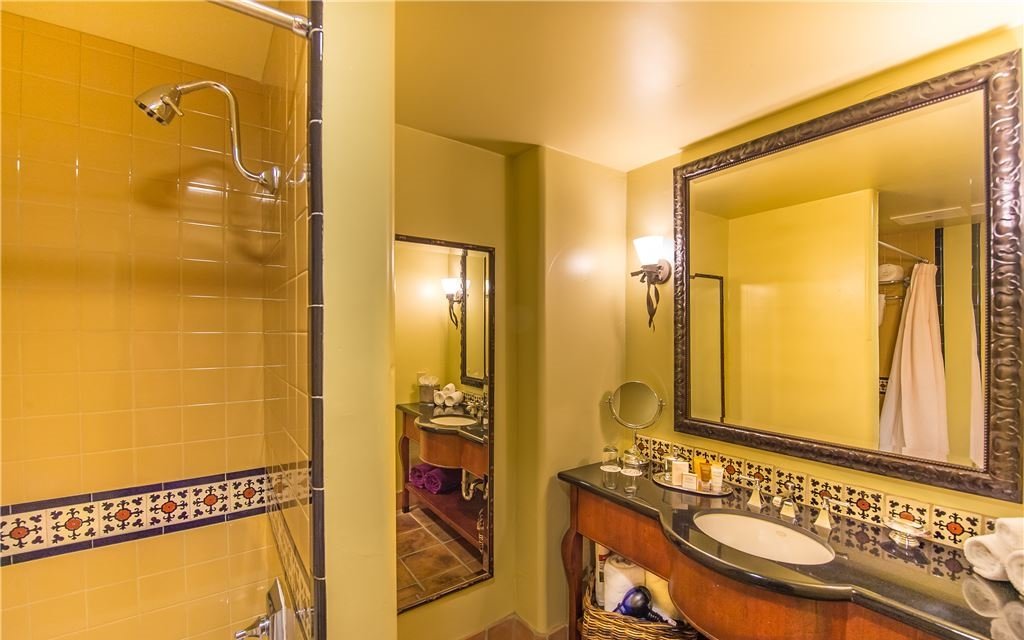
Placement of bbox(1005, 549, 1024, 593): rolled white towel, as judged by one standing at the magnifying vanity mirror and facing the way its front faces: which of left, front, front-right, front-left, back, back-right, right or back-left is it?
front-left

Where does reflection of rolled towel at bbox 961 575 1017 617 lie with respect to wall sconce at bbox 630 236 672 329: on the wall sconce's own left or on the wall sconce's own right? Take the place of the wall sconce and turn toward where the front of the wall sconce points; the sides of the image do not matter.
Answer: on the wall sconce's own left

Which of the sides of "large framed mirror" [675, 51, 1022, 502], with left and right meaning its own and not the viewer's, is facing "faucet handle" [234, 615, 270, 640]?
front

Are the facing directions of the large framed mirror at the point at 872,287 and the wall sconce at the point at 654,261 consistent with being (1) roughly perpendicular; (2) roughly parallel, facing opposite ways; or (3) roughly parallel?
roughly parallel

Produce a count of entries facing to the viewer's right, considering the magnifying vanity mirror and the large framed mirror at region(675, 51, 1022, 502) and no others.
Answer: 0

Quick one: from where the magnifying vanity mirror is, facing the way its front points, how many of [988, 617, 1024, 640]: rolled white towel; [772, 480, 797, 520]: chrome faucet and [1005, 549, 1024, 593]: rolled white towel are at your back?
0

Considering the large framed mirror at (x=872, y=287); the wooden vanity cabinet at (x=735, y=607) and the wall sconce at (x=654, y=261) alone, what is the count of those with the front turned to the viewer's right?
0

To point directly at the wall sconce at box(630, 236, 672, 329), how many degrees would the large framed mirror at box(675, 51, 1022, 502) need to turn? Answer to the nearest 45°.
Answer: approximately 45° to its right

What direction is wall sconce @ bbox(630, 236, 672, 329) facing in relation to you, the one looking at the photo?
facing the viewer and to the left of the viewer

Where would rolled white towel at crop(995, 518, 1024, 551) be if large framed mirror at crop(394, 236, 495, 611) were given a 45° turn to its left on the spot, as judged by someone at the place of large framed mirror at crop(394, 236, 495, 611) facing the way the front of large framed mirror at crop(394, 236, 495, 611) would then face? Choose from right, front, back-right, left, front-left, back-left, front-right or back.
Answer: front-right

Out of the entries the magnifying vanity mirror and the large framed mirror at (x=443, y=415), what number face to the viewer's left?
0

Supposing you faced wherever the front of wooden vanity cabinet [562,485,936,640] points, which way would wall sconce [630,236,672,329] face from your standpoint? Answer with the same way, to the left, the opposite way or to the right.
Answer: the same way

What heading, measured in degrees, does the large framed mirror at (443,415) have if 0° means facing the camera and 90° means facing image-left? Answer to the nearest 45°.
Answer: approximately 315°

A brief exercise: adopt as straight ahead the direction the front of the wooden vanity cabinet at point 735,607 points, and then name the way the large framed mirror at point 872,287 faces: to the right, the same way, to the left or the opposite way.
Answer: the same way

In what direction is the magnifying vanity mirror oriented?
toward the camera
